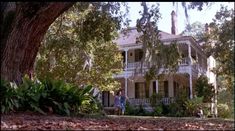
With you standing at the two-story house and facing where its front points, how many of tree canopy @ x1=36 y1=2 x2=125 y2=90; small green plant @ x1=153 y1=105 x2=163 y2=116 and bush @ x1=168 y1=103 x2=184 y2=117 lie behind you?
0

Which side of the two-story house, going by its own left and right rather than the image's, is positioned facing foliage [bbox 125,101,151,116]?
front

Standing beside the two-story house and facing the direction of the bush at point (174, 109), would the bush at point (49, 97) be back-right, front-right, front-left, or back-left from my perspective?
front-right

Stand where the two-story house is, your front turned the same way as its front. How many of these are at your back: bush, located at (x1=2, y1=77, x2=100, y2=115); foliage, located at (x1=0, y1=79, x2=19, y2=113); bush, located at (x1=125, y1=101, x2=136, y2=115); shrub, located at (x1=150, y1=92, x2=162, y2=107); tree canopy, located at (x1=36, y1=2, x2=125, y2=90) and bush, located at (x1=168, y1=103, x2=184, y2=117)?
0

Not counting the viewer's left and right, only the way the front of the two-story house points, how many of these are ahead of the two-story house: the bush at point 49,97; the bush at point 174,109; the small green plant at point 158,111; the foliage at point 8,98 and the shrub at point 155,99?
5

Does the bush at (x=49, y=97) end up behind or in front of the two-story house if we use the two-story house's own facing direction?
in front

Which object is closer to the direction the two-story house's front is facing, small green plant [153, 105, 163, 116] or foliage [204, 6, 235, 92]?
the small green plant

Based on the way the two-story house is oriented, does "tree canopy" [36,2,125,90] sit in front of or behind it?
in front

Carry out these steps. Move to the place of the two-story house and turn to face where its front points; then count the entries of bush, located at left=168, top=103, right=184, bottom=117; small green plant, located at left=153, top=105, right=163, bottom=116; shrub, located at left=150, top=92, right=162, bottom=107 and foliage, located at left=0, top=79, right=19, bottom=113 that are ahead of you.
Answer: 4

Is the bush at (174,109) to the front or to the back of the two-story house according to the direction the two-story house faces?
to the front

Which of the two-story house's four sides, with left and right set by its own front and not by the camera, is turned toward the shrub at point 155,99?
front

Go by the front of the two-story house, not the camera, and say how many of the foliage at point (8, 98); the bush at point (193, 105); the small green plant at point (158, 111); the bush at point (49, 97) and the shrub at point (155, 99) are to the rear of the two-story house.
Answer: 0

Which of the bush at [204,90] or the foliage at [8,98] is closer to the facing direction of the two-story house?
the foliage

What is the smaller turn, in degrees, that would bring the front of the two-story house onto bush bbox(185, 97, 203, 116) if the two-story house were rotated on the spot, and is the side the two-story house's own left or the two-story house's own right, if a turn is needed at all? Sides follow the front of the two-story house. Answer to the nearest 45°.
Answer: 0° — it already faces it

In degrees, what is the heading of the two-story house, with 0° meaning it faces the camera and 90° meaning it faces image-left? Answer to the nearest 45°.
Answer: approximately 0°
